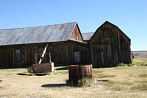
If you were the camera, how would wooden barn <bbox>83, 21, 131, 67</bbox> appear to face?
facing the viewer

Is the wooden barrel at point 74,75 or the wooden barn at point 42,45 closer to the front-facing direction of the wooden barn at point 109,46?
the wooden barrel

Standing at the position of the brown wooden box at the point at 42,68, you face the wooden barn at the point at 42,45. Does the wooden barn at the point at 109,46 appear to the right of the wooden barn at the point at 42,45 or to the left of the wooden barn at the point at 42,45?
right

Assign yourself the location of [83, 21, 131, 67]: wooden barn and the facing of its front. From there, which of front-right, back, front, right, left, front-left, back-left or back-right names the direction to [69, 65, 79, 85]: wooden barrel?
front

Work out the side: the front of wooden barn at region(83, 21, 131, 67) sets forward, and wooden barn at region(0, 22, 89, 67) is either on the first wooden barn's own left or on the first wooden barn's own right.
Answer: on the first wooden barn's own right

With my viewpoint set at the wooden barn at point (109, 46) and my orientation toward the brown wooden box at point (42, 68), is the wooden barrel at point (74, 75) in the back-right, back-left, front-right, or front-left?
front-left

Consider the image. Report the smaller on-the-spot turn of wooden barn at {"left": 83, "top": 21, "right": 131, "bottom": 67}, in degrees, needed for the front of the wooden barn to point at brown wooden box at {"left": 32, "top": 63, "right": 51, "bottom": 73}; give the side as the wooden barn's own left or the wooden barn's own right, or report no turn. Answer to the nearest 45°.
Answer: approximately 45° to the wooden barn's own right

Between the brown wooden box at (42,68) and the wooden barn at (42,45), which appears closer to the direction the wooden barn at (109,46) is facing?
the brown wooden box
